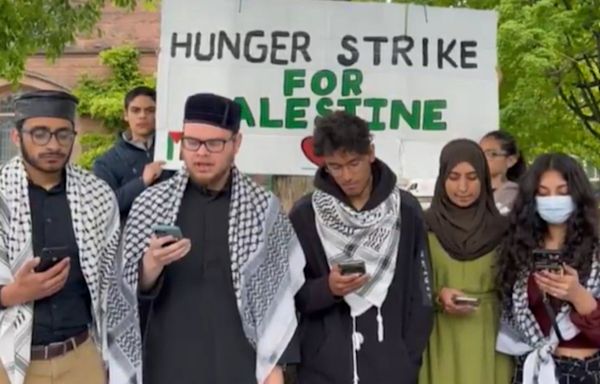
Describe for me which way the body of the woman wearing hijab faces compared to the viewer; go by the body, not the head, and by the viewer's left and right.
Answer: facing the viewer

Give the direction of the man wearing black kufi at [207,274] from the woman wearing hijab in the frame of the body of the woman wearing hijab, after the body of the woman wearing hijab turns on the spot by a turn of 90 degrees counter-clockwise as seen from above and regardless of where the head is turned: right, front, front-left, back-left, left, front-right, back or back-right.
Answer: back-right

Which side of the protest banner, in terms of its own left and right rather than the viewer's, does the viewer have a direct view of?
front

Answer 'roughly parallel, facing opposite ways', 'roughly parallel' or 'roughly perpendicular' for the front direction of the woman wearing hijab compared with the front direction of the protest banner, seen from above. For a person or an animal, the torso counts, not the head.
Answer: roughly parallel

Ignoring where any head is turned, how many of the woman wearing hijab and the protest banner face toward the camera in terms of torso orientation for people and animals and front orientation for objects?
2

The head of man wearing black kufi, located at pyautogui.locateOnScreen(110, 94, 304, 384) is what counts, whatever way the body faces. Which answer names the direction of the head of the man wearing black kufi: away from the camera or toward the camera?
toward the camera

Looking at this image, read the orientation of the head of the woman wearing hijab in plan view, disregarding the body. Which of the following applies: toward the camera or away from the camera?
toward the camera
